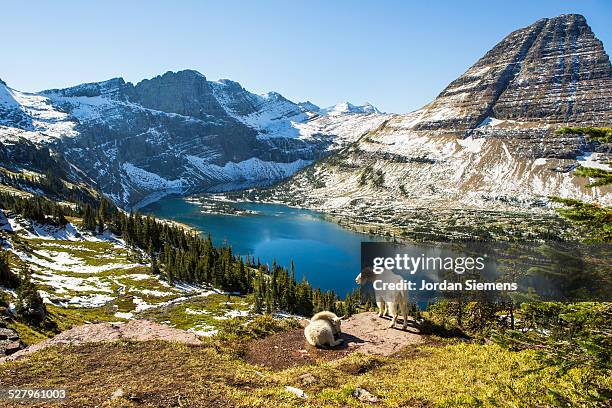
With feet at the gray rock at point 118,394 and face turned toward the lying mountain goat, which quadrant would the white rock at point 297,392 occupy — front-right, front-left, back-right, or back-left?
front-right

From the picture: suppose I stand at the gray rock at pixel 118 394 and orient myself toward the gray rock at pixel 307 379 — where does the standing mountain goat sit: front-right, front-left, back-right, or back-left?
front-left

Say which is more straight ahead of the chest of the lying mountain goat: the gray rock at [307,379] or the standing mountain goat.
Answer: the standing mountain goat

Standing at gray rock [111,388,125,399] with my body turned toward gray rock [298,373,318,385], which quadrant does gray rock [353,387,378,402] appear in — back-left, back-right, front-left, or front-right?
front-right

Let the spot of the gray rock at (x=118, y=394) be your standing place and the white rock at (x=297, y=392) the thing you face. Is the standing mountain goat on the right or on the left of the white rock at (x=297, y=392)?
left

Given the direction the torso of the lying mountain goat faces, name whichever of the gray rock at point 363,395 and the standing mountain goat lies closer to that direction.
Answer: the standing mountain goat

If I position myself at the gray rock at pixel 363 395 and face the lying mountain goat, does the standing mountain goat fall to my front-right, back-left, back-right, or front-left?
front-right
